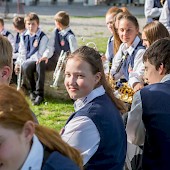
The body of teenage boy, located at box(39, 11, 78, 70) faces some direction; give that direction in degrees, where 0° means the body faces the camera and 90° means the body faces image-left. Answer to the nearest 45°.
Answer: approximately 45°

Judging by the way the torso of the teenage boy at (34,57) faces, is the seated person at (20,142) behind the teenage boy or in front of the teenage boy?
in front

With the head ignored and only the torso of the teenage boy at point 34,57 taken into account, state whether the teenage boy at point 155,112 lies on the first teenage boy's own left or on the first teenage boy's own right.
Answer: on the first teenage boy's own left

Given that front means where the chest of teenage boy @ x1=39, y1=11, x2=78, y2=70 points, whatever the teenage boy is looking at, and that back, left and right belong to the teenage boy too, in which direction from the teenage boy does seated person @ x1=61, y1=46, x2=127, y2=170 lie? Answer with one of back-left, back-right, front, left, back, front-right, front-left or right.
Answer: front-left

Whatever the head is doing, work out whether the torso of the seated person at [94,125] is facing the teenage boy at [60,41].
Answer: no

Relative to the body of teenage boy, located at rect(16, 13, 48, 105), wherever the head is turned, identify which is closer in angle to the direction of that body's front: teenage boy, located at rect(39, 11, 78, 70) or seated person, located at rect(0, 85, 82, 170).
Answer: the seated person

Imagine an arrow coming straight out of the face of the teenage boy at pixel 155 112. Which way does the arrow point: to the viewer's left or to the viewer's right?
to the viewer's left

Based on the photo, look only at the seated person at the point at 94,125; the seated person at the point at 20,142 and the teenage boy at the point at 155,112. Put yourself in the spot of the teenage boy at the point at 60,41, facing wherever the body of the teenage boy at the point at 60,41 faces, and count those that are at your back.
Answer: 0

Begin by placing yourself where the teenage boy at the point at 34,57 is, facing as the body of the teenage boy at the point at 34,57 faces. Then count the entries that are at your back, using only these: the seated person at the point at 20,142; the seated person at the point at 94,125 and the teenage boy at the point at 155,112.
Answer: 0

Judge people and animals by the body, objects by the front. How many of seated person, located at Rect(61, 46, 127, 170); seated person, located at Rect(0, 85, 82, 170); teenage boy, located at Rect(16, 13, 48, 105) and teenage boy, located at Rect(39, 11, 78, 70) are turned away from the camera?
0

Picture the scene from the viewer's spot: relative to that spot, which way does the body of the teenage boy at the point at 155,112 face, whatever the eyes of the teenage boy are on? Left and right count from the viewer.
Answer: facing away from the viewer and to the left of the viewer
